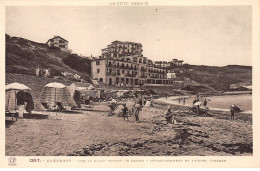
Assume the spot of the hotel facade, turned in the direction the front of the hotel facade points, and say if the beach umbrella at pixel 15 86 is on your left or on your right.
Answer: on your right

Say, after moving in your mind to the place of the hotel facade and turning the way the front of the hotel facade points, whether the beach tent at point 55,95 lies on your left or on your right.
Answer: on your right
